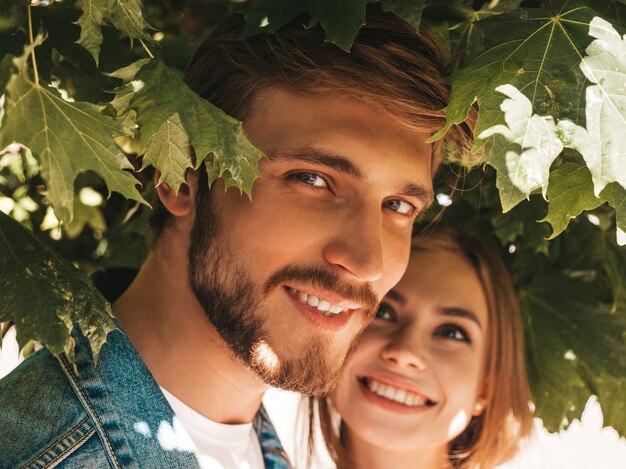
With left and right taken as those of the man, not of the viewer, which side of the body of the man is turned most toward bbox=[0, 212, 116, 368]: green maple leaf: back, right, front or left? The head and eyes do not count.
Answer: right

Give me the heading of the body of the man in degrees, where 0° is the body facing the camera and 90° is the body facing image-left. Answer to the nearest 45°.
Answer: approximately 315°
